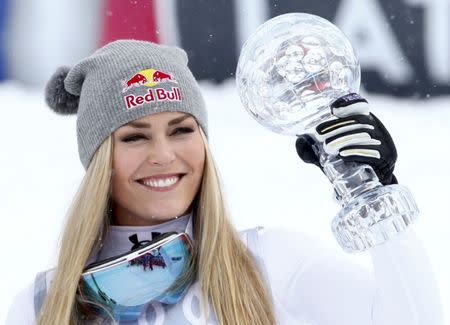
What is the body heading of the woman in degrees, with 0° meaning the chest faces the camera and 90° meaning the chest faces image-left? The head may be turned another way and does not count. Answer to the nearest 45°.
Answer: approximately 0°
